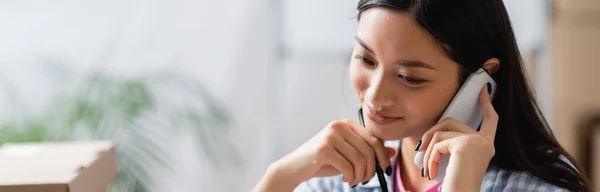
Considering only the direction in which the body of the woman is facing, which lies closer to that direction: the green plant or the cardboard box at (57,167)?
the cardboard box

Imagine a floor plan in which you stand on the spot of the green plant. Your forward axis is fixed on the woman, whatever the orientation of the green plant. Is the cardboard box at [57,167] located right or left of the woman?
right

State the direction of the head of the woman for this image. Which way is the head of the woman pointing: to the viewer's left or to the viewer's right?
to the viewer's left

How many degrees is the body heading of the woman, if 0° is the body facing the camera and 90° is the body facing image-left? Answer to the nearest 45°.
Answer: approximately 45°

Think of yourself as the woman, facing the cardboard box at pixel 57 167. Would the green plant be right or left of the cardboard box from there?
right

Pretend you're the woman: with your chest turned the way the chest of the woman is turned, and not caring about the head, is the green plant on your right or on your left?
on your right

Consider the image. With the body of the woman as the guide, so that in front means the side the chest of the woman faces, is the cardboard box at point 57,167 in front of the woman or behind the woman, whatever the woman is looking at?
in front
